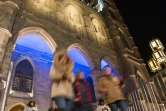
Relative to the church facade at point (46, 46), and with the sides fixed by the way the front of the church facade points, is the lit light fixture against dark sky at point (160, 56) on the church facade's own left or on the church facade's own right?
on the church facade's own left

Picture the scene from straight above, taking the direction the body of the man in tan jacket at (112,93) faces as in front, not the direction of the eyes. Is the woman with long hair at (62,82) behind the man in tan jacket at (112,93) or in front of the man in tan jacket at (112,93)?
in front

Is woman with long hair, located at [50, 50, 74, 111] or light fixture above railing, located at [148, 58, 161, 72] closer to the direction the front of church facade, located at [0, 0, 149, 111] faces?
the woman with long hair

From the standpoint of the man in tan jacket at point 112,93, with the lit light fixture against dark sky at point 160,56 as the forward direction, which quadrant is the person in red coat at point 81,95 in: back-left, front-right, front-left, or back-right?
back-left

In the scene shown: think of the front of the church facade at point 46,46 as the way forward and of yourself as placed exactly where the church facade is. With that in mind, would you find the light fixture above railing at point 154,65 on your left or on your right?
on your left

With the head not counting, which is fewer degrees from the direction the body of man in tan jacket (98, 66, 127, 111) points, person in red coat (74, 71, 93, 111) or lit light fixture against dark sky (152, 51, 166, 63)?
the person in red coat

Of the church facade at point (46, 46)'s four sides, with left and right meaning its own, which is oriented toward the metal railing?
front

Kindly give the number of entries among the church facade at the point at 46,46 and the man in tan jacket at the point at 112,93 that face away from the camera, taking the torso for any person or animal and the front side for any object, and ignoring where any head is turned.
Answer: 0

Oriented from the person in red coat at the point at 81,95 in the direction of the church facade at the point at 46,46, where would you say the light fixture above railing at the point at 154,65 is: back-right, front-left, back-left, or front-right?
front-right

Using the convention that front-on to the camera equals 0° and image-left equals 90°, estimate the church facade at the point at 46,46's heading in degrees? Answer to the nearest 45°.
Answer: approximately 315°

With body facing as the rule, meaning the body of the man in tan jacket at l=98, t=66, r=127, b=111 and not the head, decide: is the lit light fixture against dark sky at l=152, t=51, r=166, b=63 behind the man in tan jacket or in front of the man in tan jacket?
behind

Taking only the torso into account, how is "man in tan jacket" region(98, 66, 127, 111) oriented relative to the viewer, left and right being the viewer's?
facing the viewer
